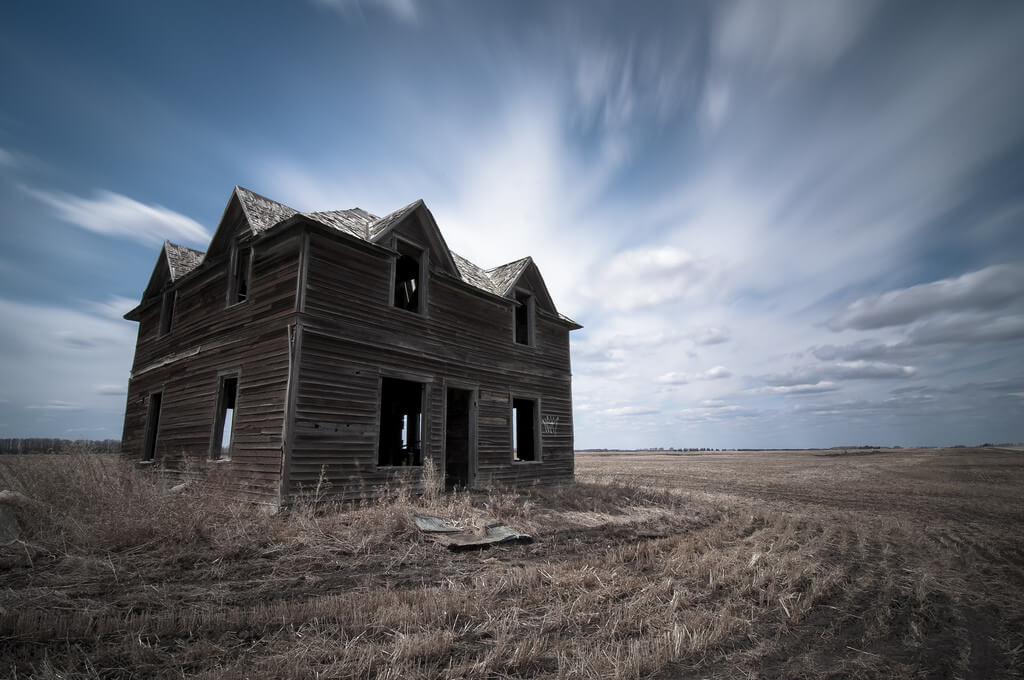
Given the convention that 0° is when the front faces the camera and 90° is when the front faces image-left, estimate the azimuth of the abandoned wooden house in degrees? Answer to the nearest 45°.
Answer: approximately 315°

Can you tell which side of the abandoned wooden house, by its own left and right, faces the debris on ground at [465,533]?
front
